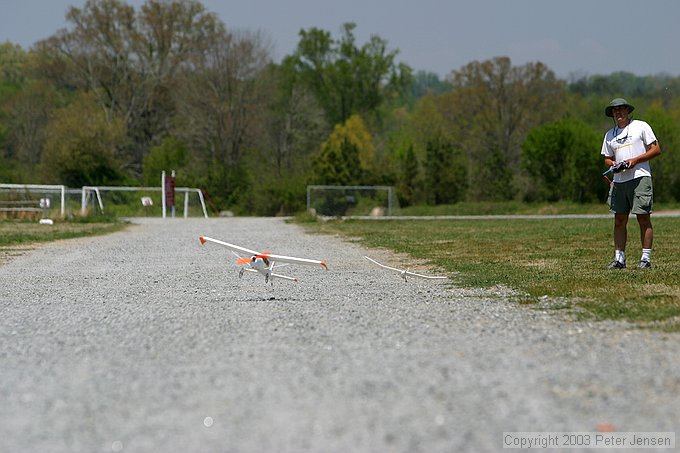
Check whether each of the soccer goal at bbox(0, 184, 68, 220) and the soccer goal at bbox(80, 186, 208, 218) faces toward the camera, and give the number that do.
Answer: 2

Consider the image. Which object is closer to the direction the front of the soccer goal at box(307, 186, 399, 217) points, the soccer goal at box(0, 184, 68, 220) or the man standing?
the man standing

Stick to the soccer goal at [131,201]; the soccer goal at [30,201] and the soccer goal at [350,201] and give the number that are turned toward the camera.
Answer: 3

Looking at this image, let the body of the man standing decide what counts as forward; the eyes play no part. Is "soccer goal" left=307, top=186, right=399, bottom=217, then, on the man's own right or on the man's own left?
on the man's own right

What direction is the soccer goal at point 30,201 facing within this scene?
toward the camera

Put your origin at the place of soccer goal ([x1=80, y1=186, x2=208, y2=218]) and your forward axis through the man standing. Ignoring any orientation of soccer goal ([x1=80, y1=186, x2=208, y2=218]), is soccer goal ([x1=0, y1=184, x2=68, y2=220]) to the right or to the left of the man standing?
right

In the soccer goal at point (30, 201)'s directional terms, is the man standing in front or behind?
in front

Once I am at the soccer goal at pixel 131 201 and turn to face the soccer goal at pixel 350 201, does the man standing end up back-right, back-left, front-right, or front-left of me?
front-right

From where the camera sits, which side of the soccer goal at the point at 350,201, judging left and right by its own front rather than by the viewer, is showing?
front

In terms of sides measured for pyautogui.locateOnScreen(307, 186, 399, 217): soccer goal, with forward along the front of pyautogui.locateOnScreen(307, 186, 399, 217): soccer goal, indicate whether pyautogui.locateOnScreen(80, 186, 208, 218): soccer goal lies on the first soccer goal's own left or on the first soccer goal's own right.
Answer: on the first soccer goal's own right

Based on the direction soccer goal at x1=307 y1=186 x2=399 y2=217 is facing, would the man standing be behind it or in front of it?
in front

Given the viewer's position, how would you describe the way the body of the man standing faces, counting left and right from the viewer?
facing the viewer and to the left of the viewer

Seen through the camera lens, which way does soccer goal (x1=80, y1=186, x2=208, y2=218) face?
facing the viewer

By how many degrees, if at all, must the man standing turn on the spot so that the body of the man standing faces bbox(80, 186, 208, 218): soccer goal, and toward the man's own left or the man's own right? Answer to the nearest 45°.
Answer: approximately 90° to the man's own right
